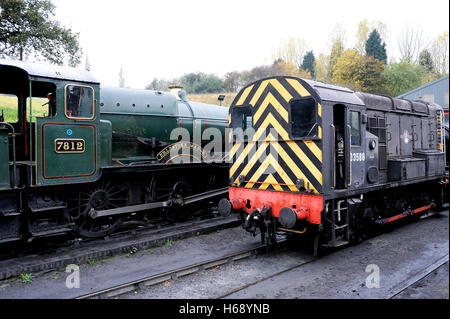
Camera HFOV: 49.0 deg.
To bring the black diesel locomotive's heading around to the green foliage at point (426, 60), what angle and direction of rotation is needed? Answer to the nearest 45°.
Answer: approximately 135° to its right

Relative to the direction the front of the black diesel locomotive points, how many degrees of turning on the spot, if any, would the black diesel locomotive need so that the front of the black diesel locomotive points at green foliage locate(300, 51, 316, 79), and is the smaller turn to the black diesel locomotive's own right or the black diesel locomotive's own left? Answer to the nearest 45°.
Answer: approximately 135° to the black diesel locomotive's own right

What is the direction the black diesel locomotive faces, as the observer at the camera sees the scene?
facing the viewer and to the left of the viewer

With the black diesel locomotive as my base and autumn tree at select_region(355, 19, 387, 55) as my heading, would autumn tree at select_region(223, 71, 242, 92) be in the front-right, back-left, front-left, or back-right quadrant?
front-left

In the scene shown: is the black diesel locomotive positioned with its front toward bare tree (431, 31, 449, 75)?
no

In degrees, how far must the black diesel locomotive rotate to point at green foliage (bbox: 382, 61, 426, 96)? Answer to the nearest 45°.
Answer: approximately 135° to its right

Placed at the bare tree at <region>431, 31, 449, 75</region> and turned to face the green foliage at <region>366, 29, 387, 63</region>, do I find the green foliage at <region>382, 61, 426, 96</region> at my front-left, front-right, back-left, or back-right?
front-left

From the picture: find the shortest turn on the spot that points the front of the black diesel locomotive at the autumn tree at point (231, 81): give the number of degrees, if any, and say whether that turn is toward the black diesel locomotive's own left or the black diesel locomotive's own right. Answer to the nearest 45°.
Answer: approximately 135° to the black diesel locomotive's own right

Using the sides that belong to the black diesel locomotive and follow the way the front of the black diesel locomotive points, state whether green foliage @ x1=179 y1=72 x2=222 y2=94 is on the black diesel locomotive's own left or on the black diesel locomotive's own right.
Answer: on the black diesel locomotive's own right

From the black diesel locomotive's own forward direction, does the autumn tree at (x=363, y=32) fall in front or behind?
behind

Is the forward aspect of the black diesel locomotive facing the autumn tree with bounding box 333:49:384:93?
no

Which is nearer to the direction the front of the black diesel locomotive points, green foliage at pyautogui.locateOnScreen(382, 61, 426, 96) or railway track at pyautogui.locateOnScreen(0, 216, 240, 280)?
the railway track
